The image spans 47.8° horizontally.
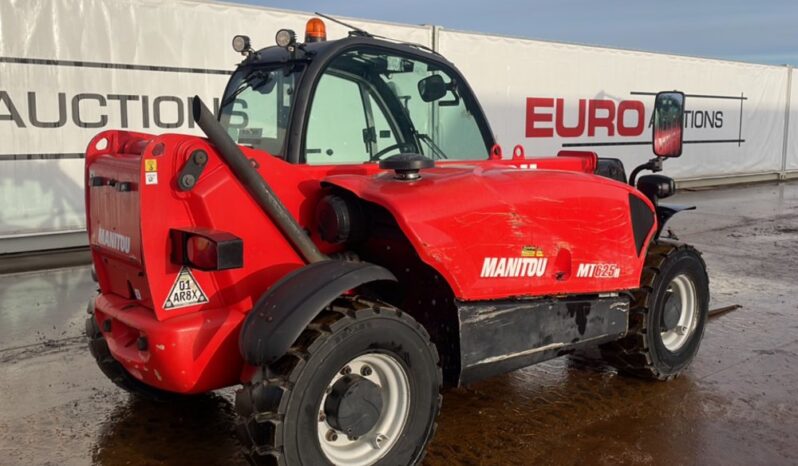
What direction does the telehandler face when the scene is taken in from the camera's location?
facing away from the viewer and to the right of the viewer
